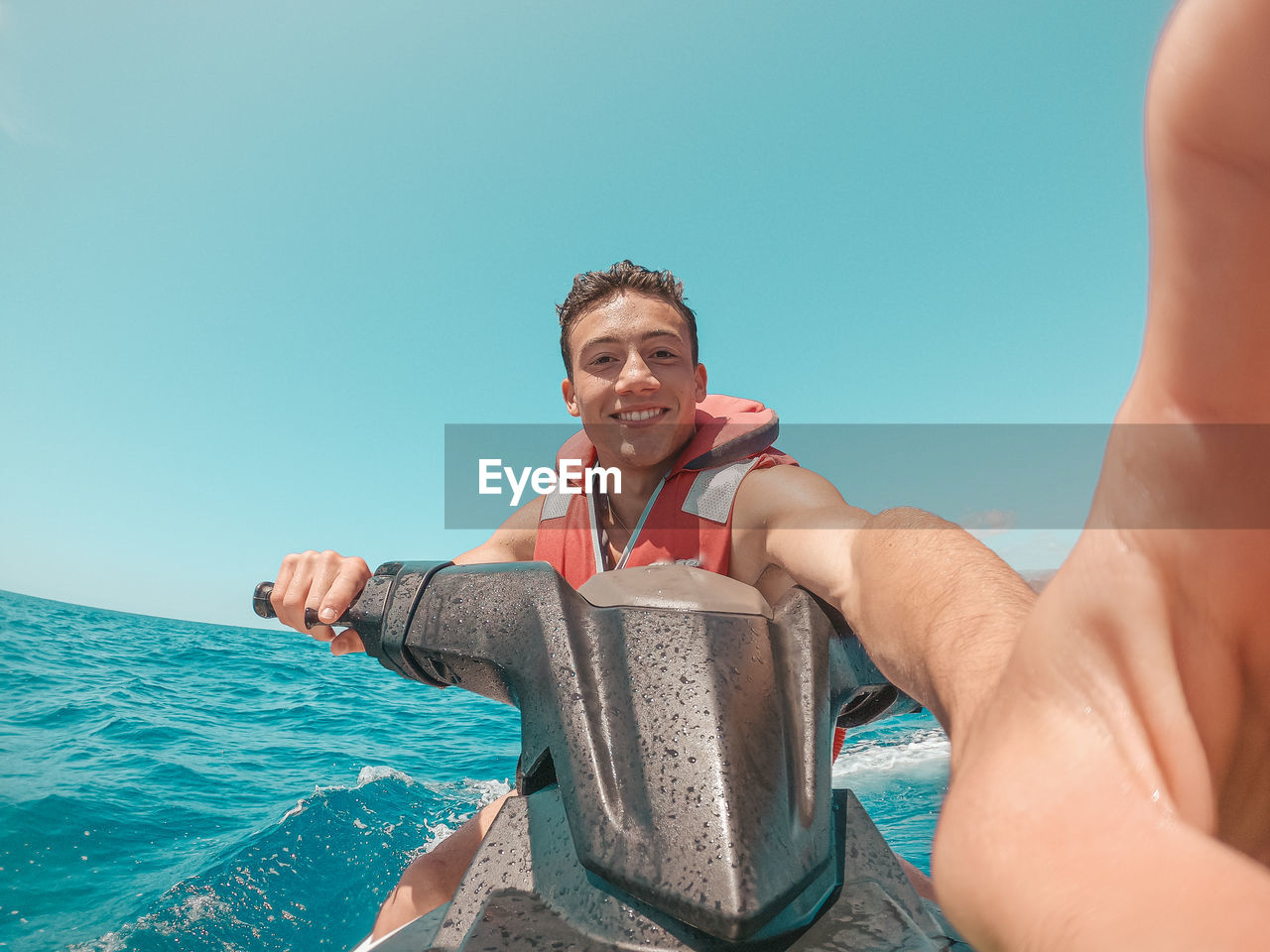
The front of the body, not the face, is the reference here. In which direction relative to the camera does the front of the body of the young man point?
toward the camera

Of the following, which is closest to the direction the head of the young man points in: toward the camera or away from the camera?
toward the camera
